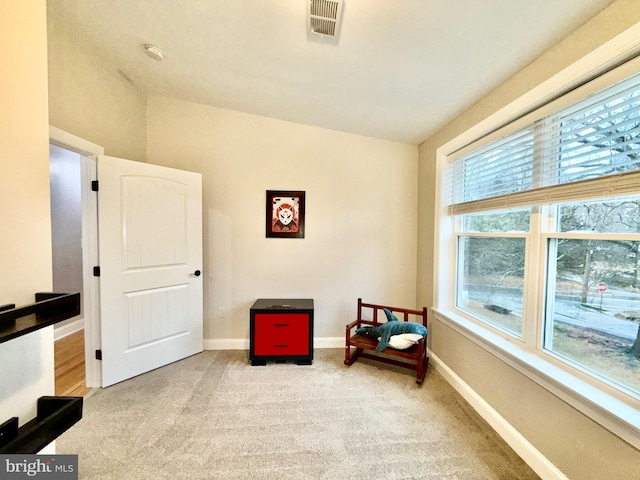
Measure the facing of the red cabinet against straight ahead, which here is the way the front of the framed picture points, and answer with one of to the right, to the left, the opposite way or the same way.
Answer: the same way

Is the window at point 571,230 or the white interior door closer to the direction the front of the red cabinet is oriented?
the window

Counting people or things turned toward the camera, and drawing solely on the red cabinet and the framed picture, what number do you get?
2

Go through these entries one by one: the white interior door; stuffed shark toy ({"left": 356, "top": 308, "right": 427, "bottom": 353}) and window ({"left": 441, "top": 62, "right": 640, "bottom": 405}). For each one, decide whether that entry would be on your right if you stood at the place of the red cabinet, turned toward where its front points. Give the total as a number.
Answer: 1

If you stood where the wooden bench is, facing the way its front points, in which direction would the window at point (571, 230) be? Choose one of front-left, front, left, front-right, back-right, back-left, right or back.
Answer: left

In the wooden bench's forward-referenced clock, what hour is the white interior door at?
The white interior door is roughly at 1 o'clock from the wooden bench.

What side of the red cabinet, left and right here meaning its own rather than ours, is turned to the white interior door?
right

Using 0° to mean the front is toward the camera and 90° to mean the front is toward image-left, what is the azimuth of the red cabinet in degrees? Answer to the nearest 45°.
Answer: approximately 0°

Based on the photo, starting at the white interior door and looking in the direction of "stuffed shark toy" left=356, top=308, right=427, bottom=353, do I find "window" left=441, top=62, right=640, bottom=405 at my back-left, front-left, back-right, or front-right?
front-right

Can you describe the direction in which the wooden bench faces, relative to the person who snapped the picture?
facing the viewer and to the left of the viewer
